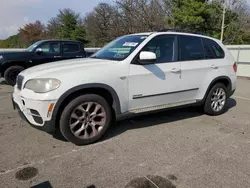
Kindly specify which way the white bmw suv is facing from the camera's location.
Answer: facing the viewer and to the left of the viewer

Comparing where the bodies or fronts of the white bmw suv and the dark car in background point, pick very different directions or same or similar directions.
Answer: same or similar directions

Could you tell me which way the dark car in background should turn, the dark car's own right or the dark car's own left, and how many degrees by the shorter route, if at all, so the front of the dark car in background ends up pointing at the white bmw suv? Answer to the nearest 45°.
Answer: approximately 90° to the dark car's own left

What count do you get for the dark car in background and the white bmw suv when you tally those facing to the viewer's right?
0

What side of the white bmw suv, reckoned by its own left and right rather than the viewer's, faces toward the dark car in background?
right

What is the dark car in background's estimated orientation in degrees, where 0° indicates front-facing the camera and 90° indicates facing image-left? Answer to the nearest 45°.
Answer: approximately 90°
